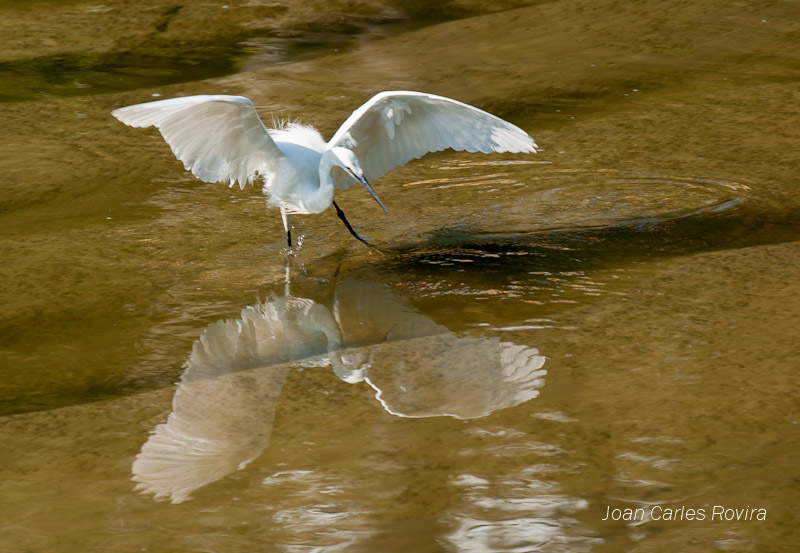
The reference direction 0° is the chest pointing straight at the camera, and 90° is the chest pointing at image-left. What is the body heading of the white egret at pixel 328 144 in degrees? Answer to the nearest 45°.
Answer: approximately 315°
